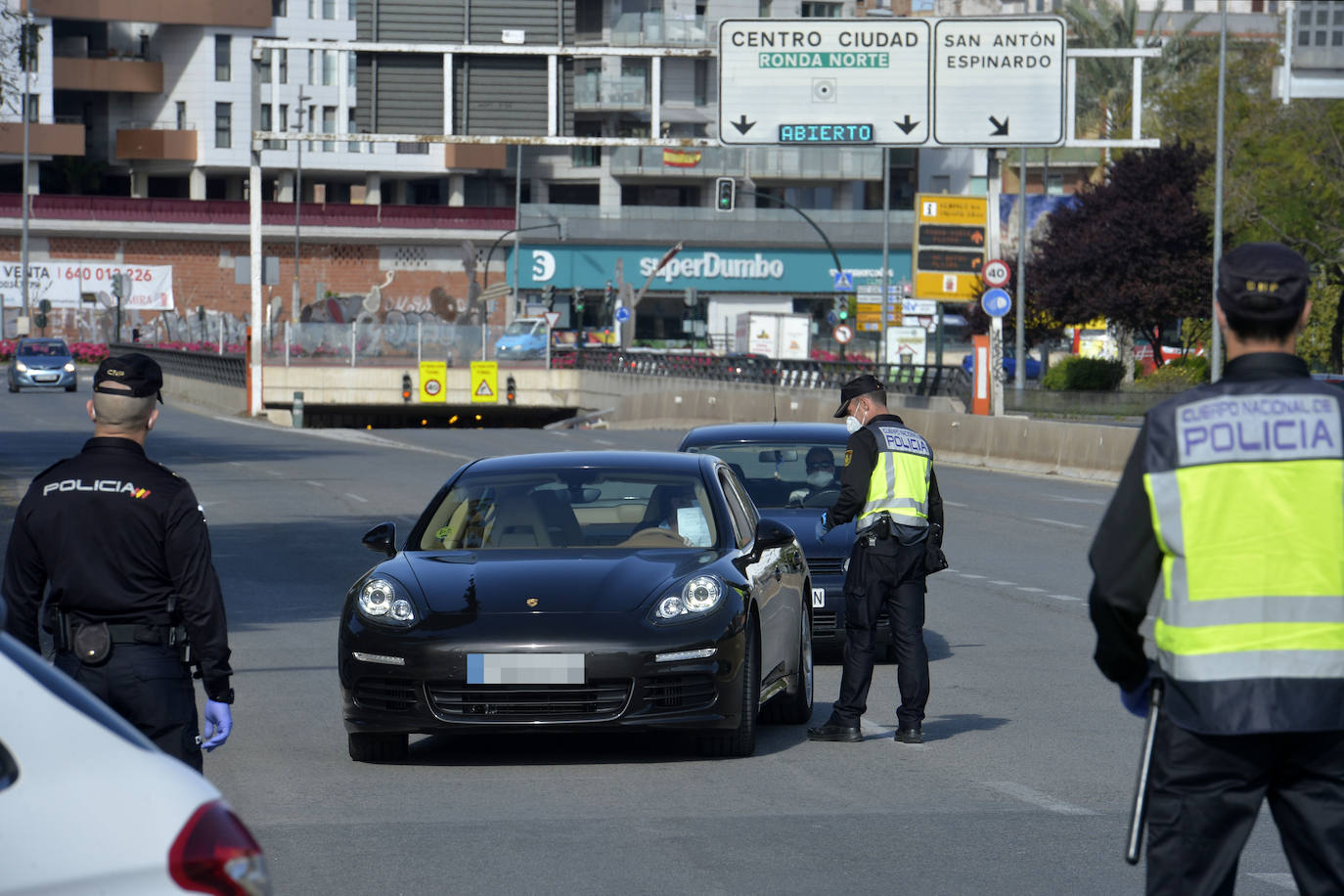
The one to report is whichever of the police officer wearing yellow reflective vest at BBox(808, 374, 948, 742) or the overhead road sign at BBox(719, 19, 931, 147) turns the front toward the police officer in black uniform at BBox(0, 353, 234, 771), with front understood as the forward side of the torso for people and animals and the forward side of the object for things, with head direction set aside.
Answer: the overhead road sign

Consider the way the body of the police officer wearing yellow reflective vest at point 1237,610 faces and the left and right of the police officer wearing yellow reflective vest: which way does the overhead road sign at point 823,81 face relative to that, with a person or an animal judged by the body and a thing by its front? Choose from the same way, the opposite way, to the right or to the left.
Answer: the opposite way

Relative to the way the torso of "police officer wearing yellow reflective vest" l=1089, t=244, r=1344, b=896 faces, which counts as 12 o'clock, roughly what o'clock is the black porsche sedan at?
The black porsche sedan is roughly at 11 o'clock from the police officer wearing yellow reflective vest.

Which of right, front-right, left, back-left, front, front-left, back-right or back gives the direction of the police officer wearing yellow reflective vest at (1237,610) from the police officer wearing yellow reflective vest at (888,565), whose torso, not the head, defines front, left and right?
back-left

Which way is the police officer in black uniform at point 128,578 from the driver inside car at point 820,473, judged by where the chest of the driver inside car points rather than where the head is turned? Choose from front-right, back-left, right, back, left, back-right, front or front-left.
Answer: front

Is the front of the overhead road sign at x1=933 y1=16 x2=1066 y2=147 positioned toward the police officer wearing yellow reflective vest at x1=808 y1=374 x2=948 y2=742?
yes

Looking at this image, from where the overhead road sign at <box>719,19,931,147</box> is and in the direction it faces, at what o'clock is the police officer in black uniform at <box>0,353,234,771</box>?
The police officer in black uniform is roughly at 12 o'clock from the overhead road sign.

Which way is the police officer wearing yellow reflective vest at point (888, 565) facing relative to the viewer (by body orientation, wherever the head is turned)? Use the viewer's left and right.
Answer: facing away from the viewer and to the left of the viewer

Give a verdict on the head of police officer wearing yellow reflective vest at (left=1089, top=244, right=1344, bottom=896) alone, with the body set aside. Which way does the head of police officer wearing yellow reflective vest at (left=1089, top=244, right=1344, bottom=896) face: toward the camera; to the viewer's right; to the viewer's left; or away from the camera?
away from the camera

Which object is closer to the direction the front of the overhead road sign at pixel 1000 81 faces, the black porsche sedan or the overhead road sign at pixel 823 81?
the black porsche sedan

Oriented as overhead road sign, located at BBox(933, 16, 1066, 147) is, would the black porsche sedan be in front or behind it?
in front

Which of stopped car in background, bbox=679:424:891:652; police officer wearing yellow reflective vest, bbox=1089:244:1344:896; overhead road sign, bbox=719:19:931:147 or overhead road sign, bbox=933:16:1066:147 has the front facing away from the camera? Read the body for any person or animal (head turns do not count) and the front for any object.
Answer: the police officer wearing yellow reflective vest

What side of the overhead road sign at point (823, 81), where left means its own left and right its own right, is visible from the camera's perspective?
front

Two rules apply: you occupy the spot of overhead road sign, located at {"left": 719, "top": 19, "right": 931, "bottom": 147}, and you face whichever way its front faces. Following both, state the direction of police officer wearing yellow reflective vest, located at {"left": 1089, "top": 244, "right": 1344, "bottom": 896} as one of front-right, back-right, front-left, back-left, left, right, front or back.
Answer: front

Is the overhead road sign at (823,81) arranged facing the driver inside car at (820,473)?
yes

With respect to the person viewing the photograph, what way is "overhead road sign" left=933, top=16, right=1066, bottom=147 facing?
facing the viewer

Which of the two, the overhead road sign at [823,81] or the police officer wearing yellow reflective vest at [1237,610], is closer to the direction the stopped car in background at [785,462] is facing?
the police officer wearing yellow reflective vest

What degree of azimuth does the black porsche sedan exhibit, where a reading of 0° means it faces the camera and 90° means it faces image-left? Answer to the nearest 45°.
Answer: approximately 0°

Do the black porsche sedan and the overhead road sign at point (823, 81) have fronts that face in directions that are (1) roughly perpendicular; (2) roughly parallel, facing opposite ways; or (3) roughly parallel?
roughly parallel
